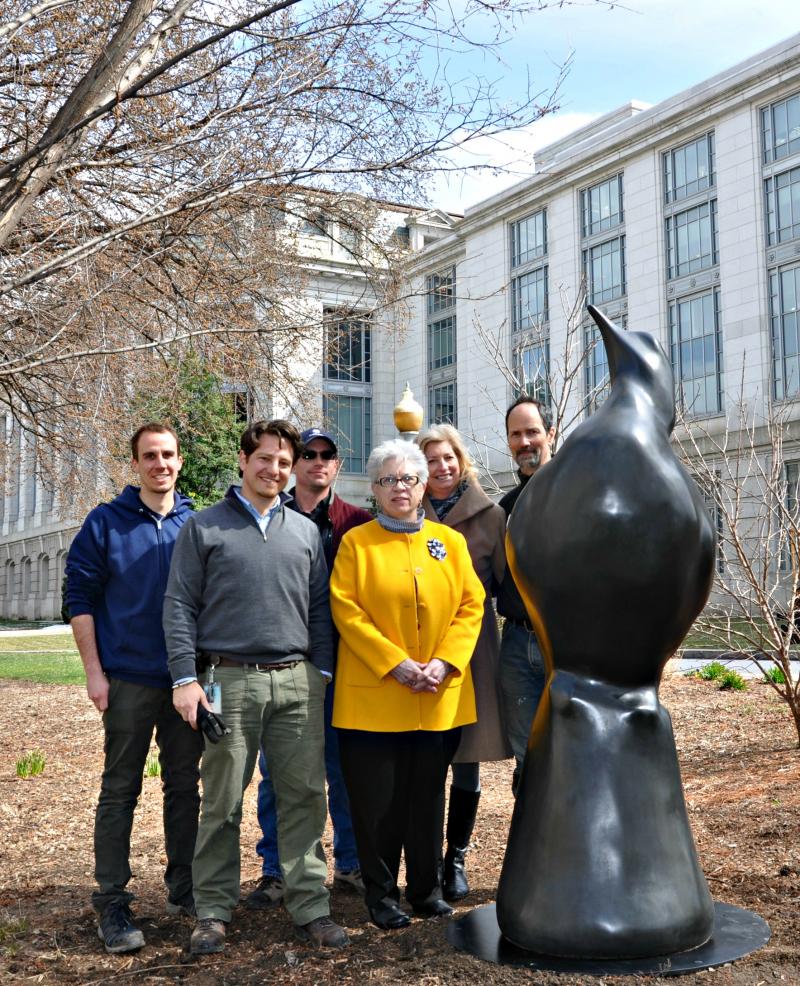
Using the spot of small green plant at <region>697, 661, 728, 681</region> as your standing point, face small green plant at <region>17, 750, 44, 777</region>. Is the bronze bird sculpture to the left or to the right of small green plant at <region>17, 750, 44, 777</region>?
left

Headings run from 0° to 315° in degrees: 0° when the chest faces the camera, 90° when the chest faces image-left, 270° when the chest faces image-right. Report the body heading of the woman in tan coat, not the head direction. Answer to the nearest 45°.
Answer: approximately 45°

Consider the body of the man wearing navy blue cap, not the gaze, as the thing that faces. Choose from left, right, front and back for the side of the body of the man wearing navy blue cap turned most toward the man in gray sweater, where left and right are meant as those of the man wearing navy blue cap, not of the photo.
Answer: front

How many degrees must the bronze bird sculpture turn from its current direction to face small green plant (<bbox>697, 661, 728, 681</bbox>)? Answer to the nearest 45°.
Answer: approximately 135° to its right

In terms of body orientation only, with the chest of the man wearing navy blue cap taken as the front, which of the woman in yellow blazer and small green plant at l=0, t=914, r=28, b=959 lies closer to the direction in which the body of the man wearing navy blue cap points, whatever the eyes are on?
the woman in yellow blazer

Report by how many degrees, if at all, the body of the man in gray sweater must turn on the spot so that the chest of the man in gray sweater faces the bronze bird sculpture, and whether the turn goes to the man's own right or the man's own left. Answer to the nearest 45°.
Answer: approximately 45° to the man's own left

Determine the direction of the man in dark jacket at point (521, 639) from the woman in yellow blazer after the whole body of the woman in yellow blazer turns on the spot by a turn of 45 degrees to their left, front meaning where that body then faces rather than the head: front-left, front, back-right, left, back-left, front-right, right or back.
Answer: left

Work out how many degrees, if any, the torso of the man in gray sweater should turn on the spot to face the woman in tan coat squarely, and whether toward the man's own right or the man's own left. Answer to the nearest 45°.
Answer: approximately 135° to the man's own left

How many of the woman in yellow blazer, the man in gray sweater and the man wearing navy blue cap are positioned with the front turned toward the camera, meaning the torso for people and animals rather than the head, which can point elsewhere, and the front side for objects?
3
